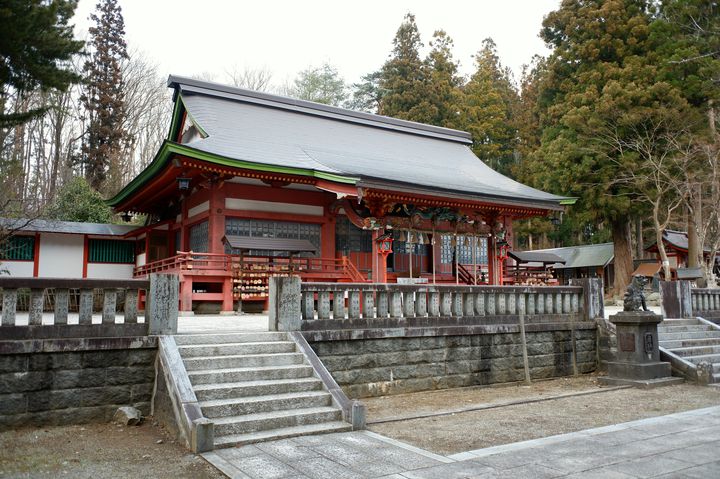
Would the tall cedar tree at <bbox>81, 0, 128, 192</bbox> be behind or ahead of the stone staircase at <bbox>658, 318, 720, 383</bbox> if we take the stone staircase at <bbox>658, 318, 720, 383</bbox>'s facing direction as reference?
behind

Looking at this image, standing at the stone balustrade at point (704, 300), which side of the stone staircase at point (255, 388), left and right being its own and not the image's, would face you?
left

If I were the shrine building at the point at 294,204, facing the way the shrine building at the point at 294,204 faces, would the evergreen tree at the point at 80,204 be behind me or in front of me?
behind

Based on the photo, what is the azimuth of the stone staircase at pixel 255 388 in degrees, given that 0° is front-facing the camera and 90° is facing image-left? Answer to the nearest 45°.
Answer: approximately 315°

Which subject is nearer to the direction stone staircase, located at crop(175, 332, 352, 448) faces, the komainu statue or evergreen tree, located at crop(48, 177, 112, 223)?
the komainu statue

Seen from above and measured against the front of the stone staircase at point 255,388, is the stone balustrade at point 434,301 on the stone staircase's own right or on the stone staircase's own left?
on the stone staircase's own left

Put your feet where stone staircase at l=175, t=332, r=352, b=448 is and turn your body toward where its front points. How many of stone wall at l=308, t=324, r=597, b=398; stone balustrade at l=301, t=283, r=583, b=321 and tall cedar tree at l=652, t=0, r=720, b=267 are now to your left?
3

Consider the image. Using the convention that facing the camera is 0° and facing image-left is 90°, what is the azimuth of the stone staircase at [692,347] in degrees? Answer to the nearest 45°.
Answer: approximately 315°

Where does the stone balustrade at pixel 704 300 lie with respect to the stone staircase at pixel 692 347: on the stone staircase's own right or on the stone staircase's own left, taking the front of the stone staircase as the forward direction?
on the stone staircase's own left

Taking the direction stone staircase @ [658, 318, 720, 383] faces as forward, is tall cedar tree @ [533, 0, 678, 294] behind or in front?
behind
